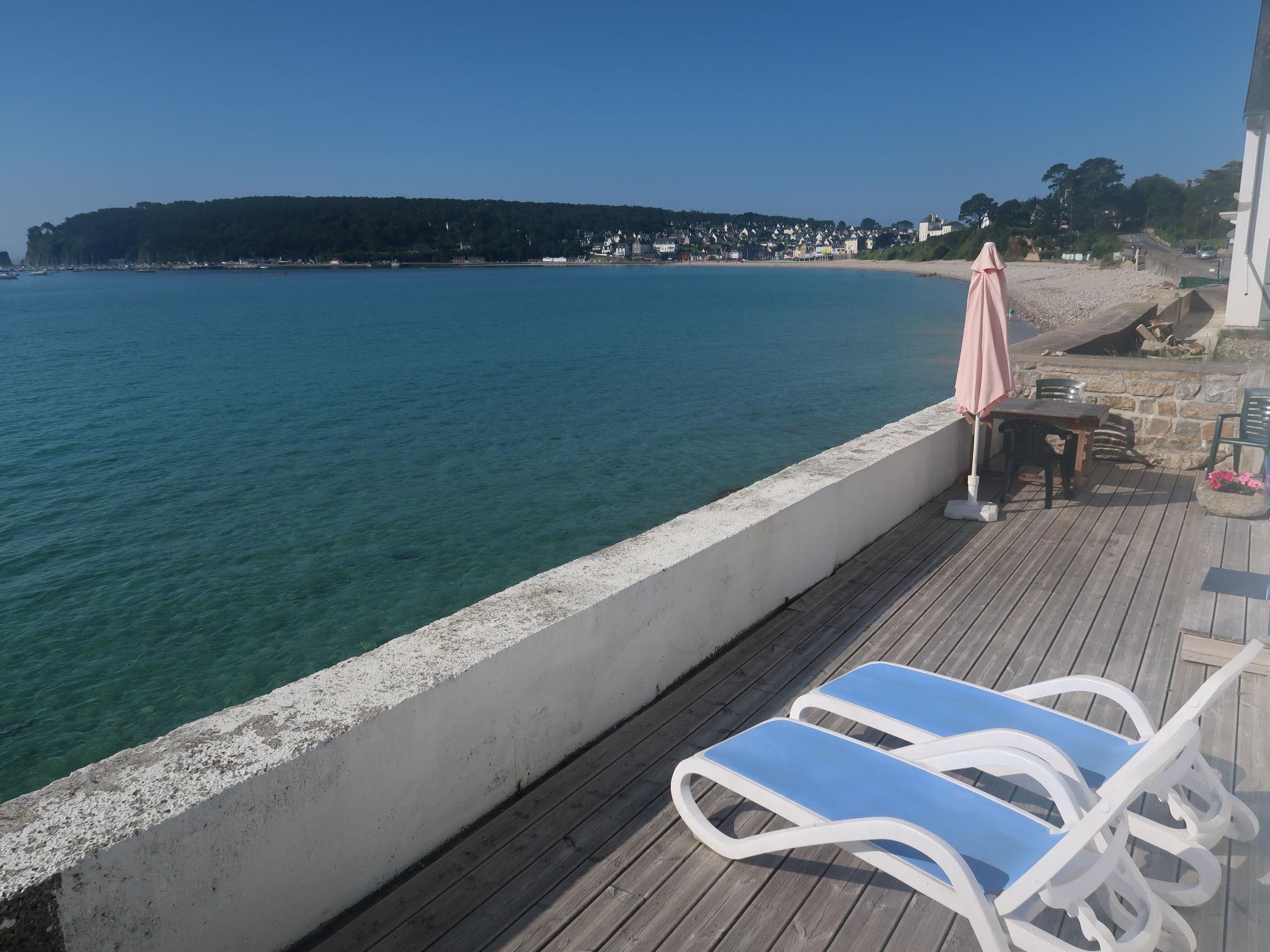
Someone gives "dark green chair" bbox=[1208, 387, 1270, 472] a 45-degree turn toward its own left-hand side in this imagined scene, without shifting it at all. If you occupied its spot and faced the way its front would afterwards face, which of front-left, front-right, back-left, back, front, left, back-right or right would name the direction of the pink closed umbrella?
front-right

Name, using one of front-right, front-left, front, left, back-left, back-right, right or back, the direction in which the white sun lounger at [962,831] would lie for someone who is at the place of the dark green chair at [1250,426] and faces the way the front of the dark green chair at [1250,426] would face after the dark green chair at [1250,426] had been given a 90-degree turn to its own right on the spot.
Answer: back-left

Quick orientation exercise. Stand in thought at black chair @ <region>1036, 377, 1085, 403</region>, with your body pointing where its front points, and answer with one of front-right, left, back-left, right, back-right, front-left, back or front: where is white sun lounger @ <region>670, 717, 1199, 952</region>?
front

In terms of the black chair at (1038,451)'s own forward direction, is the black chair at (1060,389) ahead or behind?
ahead

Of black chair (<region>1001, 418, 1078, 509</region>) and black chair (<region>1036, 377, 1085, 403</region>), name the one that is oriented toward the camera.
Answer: black chair (<region>1036, 377, 1085, 403</region>)

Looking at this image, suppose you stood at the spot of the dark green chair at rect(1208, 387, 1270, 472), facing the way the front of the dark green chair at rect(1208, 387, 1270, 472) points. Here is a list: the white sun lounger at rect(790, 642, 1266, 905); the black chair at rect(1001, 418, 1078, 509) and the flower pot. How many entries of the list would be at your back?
0

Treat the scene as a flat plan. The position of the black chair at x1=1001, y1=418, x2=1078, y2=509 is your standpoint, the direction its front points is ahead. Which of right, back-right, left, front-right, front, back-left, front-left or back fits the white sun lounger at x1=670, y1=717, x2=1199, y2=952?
back-right

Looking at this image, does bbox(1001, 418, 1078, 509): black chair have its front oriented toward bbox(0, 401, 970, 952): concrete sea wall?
no

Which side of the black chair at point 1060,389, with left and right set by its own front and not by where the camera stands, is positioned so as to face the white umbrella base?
front

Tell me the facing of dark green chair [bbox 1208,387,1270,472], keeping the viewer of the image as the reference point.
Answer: facing the viewer and to the left of the viewer

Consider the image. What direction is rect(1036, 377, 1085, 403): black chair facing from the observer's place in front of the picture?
facing the viewer

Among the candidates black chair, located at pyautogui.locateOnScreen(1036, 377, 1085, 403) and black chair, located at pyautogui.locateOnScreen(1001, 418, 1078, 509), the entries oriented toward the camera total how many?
1

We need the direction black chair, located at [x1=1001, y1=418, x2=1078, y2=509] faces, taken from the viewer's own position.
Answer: facing away from the viewer and to the right of the viewer

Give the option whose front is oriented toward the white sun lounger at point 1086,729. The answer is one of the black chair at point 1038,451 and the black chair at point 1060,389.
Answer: the black chair at point 1060,389

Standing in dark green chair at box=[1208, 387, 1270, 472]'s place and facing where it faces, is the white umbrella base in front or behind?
in front

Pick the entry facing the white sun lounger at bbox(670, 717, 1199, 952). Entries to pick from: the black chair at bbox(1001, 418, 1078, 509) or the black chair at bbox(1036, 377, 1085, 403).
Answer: the black chair at bbox(1036, 377, 1085, 403)

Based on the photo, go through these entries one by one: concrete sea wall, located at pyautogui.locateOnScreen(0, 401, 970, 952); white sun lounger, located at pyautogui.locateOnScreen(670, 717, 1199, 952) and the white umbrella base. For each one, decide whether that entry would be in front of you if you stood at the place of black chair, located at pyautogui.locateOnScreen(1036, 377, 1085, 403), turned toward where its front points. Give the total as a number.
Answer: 3

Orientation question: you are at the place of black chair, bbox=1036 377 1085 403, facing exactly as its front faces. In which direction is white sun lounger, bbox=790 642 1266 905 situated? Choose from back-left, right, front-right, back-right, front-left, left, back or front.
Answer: front

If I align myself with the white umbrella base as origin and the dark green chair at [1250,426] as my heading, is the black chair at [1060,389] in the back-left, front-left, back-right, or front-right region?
front-left
